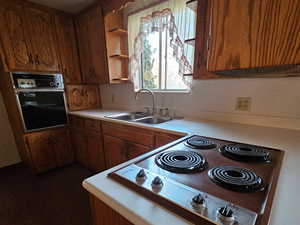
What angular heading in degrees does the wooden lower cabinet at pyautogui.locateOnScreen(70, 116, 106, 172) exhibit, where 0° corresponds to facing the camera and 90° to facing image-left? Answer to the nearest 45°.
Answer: approximately 45°

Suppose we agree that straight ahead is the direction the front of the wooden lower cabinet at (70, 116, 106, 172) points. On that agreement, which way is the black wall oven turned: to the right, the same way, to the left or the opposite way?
to the left

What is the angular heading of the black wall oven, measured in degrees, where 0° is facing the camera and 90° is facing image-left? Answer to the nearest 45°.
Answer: approximately 315°

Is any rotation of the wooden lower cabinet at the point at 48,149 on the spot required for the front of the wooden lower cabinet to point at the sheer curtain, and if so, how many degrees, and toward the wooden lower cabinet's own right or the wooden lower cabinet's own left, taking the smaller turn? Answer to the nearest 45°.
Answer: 0° — it already faces it

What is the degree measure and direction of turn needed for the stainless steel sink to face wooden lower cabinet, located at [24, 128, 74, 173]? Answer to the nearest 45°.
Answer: approximately 45° to its right

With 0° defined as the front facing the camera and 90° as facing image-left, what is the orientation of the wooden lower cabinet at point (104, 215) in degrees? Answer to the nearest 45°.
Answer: approximately 45°

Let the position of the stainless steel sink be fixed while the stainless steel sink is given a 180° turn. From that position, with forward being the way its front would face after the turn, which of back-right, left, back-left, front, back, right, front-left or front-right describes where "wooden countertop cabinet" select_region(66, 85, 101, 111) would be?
left

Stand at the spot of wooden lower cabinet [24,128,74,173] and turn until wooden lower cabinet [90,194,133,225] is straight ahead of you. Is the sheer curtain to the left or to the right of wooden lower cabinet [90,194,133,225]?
left

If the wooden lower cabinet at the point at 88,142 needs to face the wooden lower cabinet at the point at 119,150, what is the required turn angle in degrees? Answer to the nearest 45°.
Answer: approximately 90° to its left
